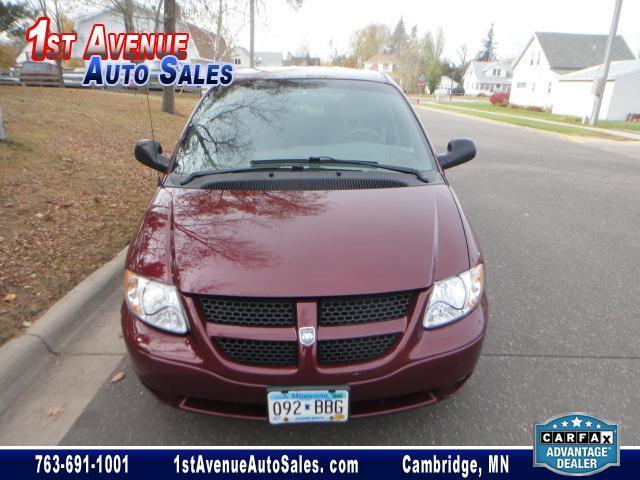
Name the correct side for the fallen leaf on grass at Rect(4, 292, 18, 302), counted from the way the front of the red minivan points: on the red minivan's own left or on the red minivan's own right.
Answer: on the red minivan's own right

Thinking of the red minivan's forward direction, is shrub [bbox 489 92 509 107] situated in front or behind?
behind

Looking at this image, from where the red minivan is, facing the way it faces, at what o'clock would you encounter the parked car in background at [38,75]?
The parked car in background is roughly at 5 o'clock from the red minivan.

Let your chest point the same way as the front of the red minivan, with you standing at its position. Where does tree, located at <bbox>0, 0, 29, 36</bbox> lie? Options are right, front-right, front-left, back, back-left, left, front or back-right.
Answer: back-right

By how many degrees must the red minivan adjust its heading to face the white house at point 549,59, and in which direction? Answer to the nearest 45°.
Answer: approximately 135° to its left

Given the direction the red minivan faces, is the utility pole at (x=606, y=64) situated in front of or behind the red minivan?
behind

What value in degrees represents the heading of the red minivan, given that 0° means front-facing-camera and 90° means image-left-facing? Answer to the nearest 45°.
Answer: approximately 0°
